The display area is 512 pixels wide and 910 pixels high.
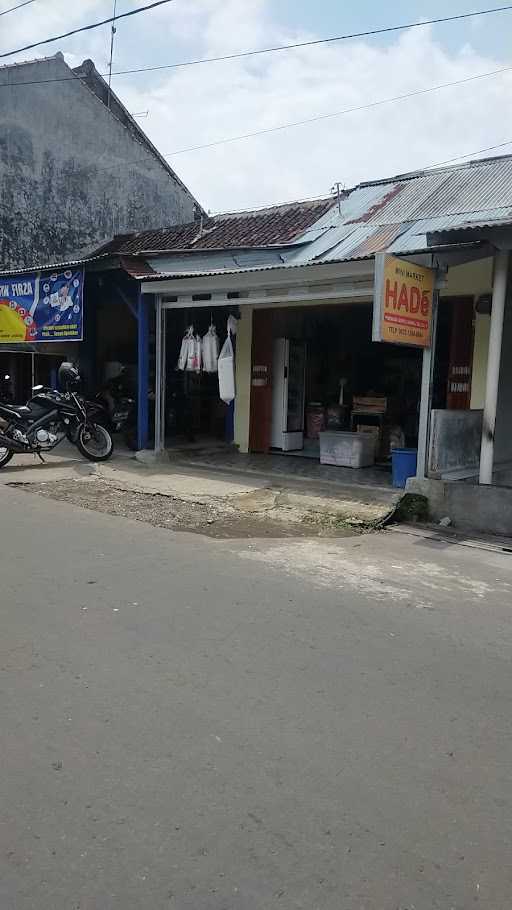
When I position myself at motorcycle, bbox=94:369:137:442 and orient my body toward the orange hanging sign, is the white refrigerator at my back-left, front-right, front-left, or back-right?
front-left

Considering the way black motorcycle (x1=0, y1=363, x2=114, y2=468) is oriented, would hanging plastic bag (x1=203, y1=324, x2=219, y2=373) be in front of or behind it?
in front

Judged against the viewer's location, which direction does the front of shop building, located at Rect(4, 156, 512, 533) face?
facing the viewer and to the left of the viewer

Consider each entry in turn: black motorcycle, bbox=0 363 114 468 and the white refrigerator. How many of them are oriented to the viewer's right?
1

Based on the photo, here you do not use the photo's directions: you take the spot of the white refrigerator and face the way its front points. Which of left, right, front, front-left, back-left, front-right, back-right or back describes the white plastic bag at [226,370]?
right

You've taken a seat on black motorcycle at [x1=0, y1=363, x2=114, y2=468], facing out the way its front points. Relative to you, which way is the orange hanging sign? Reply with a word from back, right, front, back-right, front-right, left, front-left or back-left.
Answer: front-right

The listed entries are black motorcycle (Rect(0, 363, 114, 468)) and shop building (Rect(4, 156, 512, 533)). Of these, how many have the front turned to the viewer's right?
1

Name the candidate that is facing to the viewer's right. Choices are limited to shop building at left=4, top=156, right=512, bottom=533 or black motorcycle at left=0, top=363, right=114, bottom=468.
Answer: the black motorcycle

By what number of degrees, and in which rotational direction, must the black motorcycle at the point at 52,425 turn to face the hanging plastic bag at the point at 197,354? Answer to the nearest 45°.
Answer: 0° — it already faces it

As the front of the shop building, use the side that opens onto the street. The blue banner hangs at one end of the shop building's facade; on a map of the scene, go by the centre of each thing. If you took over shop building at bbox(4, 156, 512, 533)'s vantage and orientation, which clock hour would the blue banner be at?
The blue banner is roughly at 2 o'clock from the shop building.

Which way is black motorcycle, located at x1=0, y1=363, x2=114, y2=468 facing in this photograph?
to the viewer's right

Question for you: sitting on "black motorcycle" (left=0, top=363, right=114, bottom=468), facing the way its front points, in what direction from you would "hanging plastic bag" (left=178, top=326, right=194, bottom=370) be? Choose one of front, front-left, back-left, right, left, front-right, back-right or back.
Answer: front

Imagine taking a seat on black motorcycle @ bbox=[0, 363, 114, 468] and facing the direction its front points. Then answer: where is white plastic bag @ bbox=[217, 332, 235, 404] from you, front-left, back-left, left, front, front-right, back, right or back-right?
front
